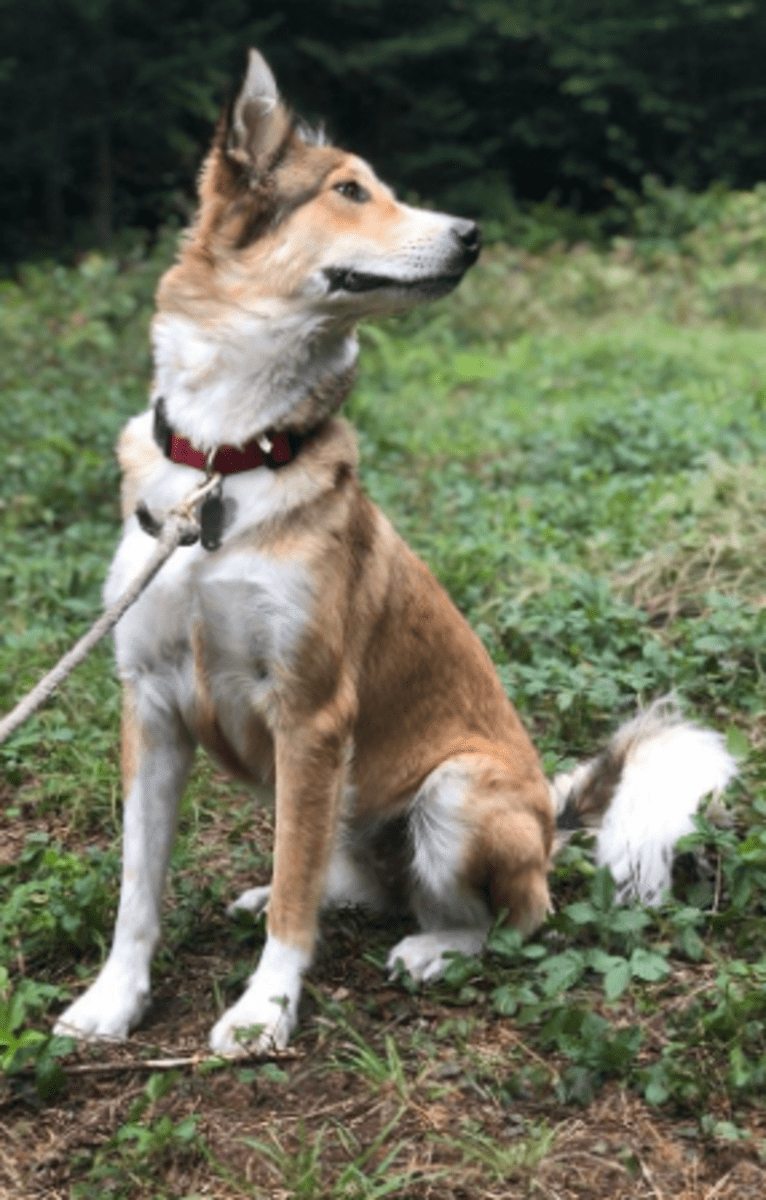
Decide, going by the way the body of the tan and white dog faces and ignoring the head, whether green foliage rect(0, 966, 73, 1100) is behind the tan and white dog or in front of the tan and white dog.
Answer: in front

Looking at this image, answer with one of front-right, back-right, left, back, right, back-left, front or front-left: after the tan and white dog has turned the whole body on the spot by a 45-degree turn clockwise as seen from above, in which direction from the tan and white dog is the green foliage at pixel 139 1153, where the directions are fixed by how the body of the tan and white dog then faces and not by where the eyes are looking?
left

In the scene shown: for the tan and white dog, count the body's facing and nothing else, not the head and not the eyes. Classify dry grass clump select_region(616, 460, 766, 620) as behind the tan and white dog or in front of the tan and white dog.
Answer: behind

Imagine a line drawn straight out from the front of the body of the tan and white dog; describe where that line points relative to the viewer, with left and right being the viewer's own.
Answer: facing the viewer and to the left of the viewer

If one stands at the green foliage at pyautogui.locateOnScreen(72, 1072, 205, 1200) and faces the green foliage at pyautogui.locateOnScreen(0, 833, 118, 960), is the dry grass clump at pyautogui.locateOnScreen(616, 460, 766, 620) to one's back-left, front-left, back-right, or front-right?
front-right
